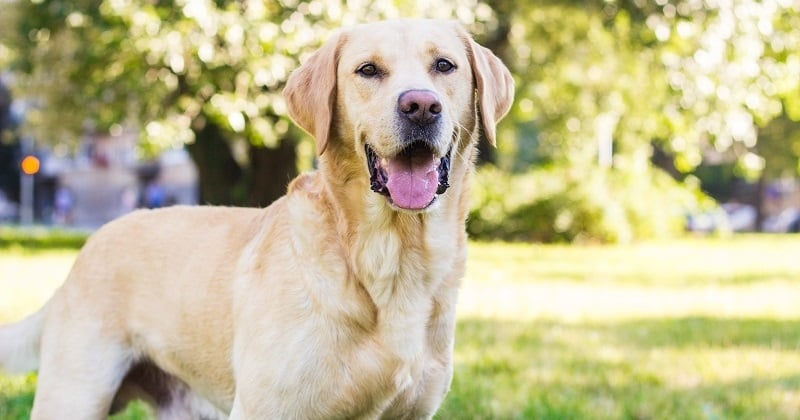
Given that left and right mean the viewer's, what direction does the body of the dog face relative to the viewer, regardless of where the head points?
facing the viewer and to the right of the viewer

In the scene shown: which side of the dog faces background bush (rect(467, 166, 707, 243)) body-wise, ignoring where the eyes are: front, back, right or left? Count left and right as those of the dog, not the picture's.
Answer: left

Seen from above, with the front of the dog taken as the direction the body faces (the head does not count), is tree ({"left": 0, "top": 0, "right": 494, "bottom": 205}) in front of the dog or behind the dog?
behind

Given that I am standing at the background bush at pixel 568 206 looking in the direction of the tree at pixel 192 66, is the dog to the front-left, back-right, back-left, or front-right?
front-left

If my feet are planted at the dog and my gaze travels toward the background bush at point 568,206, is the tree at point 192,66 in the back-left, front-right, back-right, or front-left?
front-left

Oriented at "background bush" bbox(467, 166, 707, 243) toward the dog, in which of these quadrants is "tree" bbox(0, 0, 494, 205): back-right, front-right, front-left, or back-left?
front-right
